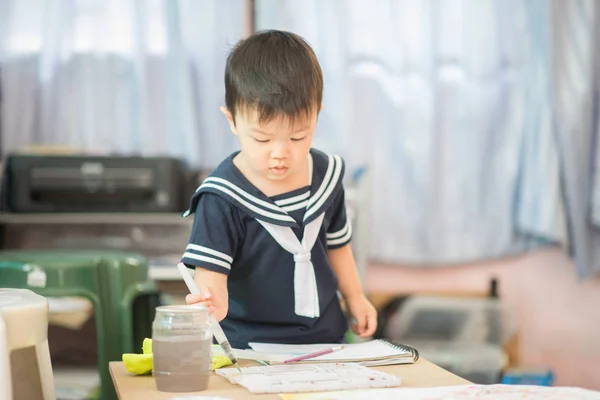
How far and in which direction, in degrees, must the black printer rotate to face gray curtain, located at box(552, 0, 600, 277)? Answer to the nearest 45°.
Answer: approximately 90° to its left

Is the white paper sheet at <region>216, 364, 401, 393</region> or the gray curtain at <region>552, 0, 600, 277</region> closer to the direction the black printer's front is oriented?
the white paper sheet

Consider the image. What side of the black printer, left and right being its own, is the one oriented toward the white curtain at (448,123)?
left

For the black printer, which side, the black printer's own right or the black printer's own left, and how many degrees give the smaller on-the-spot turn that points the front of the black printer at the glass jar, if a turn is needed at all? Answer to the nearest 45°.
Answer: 0° — it already faces it

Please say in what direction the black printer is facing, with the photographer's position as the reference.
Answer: facing the viewer

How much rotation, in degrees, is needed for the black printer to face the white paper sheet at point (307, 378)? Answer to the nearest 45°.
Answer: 0° — it already faces it

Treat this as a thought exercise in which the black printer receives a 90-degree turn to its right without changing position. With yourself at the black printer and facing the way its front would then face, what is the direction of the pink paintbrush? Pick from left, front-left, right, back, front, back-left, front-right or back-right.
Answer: left

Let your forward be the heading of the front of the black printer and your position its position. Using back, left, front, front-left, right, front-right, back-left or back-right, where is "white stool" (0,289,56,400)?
front

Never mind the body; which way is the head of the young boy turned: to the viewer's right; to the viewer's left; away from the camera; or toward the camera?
toward the camera

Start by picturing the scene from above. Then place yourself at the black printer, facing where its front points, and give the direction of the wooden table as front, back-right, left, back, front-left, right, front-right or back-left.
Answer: front

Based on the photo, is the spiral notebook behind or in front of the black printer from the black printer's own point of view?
in front

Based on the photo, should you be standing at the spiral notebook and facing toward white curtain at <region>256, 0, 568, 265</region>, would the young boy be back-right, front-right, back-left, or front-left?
front-left
